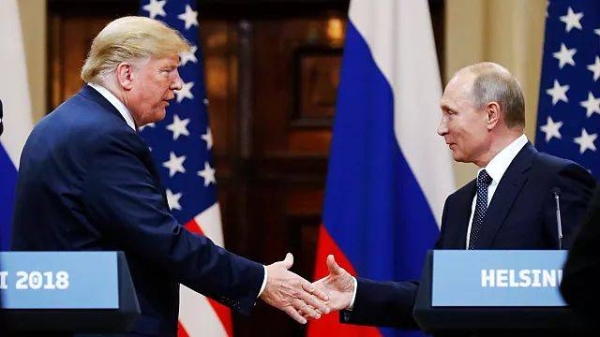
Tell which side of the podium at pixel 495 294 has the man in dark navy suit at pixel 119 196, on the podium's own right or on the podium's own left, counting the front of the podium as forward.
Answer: on the podium's own right

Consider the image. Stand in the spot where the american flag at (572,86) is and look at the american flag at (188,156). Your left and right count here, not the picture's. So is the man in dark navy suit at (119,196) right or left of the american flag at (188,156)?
left

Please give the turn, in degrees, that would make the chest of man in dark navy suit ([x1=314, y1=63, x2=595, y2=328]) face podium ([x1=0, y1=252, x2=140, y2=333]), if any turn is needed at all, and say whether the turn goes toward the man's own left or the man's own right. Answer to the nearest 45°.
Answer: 0° — they already face it

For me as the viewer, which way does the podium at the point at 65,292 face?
facing the viewer

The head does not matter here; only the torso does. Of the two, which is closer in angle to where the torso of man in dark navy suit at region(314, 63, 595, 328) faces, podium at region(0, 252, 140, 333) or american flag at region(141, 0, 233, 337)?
the podium

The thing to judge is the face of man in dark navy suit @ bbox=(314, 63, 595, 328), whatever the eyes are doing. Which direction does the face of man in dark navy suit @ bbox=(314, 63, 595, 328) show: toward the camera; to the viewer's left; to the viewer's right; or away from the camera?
to the viewer's left

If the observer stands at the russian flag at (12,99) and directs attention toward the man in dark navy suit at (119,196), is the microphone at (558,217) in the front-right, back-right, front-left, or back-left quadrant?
front-left

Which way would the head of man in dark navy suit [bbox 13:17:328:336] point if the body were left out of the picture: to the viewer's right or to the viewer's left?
to the viewer's right

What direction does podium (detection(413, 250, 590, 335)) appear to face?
toward the camera

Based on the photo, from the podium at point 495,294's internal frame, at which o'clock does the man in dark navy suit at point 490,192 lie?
The man in dark navy suit is roughly at 6 o'clock from the podium.

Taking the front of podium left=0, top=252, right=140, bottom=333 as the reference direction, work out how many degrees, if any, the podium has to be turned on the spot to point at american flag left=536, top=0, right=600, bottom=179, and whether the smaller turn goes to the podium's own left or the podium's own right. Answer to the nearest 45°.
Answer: approximately 135° to the podium's own left

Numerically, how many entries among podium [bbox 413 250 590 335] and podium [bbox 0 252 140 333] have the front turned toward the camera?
2

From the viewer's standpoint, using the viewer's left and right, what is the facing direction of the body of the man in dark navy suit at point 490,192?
facing the viewer and to the left of the viewer
